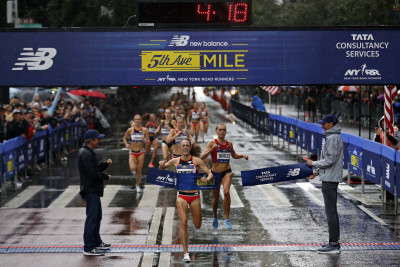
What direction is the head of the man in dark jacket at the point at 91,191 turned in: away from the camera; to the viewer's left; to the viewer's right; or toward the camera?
to the viewer's right

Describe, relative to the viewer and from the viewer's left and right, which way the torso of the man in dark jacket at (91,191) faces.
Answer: facing to the right of the viewer

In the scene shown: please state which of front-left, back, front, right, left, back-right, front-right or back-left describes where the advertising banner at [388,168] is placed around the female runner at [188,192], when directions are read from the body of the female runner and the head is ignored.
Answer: back-left

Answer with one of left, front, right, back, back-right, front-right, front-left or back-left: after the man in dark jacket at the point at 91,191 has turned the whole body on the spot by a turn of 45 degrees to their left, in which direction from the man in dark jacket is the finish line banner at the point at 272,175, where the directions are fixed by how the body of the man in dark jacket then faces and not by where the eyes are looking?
front-right

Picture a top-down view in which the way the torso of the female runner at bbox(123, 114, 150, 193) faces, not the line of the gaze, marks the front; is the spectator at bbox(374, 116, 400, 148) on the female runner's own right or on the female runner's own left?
on the female runner's own left

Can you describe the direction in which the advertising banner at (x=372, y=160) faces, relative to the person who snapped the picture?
facing the viewer and to the left of the viewer

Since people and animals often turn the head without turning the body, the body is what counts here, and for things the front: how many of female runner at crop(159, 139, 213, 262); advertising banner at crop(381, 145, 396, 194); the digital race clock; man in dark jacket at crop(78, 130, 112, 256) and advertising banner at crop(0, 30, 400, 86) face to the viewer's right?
1

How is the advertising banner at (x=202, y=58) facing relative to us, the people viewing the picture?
facing the viewer

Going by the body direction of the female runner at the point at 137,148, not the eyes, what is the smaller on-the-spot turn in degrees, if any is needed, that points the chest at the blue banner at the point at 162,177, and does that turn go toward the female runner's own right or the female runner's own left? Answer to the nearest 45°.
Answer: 0° — they already face it

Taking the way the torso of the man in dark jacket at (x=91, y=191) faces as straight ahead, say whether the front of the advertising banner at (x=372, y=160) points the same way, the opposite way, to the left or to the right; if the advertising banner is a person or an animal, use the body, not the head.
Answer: the opposite way

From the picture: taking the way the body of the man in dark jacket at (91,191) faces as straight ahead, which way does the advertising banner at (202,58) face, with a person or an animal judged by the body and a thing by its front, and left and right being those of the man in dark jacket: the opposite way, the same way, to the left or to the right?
to the right
